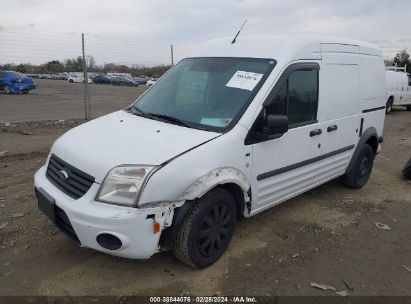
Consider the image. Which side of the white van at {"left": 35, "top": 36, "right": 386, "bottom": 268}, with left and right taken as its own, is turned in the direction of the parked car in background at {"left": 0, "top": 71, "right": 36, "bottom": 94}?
right

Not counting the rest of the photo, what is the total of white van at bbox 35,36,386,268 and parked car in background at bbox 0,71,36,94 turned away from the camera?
0

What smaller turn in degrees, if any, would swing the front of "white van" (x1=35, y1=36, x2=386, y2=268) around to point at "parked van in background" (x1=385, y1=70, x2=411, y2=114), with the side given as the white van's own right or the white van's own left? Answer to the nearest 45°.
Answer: approximately 180°

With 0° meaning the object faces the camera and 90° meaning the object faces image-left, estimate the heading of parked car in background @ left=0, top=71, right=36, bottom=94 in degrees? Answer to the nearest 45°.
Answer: approximately 315°

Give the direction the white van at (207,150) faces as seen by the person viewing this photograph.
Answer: facing the viewer and to the left of the viewer

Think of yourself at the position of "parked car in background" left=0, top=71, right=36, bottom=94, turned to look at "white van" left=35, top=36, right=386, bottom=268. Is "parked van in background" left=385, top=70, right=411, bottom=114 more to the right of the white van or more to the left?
left

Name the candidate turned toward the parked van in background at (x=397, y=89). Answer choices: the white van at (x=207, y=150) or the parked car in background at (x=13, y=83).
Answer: the parked car in background at (x=13, y=83)

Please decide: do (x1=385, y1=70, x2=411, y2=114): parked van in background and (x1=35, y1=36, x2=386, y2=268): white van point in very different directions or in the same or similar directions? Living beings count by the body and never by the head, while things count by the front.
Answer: very different directions
